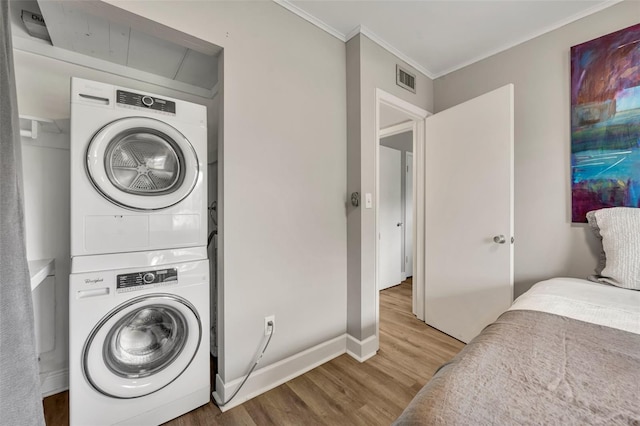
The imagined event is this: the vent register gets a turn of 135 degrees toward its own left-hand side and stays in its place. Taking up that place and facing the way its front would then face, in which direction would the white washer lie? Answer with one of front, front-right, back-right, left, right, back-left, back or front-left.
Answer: back-left

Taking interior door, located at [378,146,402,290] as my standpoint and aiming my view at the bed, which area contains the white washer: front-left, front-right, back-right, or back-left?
front-right

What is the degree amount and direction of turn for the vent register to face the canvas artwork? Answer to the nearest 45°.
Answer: approximately 45° to its left

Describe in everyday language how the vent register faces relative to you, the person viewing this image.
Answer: facing the viewer and to the right of the viewer

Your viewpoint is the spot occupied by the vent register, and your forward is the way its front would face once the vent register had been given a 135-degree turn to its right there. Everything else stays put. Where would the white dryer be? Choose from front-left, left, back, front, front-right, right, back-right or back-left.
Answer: front-left
